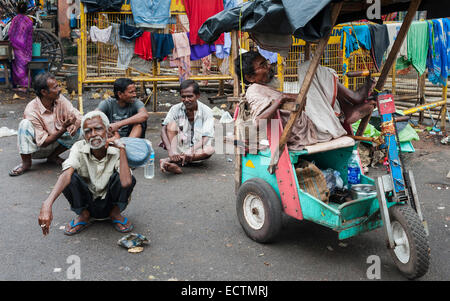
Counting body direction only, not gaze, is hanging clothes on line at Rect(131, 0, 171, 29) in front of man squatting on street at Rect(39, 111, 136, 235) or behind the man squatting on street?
behind

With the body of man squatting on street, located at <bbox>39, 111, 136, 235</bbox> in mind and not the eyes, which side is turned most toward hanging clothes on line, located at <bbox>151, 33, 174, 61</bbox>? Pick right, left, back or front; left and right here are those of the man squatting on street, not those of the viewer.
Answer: back

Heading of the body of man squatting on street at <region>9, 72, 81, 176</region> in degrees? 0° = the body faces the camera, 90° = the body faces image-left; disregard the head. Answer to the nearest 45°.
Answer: approximately 315°

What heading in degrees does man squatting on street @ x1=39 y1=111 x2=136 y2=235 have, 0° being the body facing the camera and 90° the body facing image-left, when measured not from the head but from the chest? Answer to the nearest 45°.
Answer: approximately 0°

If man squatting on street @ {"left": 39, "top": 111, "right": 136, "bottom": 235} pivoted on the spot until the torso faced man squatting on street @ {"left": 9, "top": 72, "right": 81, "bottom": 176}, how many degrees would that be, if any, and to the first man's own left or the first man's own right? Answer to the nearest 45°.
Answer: approximately 180°

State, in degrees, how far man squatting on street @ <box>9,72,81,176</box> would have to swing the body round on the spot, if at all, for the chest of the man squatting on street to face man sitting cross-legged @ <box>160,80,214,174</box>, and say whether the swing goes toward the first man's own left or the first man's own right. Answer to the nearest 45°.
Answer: approximately 45° to the first man's own left

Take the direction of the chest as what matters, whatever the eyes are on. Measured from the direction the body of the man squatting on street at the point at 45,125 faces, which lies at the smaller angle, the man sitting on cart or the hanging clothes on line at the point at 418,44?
the man sitting on cart

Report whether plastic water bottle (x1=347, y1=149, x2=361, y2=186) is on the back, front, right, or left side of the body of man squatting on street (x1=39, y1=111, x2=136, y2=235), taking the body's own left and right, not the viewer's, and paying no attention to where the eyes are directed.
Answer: left

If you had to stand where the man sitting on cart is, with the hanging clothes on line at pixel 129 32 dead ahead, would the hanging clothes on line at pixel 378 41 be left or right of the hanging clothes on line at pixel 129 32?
right
